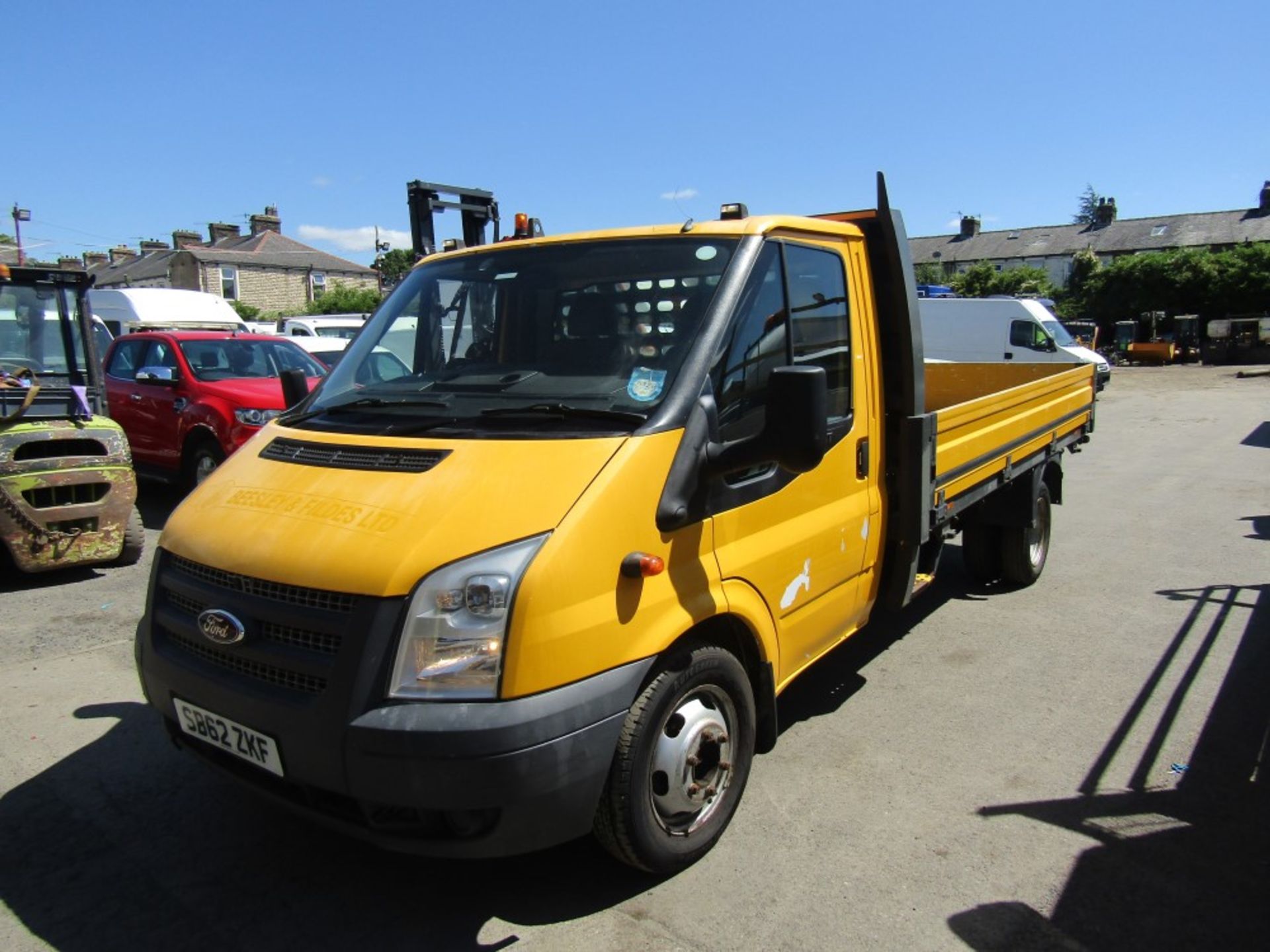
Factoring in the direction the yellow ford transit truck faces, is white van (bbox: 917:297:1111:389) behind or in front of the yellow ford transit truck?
behind

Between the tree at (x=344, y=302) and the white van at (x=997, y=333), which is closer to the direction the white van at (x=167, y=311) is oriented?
the white van

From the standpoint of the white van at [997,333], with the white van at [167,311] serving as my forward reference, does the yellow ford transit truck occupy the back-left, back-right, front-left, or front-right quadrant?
front-left

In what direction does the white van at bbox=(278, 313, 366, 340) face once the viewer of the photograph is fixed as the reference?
facing the viewer and to the right of the viewer

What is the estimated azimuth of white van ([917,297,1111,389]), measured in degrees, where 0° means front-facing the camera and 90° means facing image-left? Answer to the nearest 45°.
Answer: approximately 270°

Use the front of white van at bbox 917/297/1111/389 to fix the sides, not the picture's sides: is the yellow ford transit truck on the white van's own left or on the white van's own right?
on the white van's own right

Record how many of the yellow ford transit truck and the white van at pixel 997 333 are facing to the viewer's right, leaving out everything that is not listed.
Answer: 1

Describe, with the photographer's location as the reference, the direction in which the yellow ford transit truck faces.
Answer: facing the viewer and to the left of the viewer

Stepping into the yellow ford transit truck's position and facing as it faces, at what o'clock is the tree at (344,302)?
The tree is roughly at 4 o'clock from the yellow ford transit truck.

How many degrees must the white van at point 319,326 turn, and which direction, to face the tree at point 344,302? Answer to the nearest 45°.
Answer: approximately 135° to its left

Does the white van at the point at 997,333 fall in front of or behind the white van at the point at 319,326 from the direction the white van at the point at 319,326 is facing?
in front

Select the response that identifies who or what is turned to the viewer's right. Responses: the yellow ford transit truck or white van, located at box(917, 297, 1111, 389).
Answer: the white van
